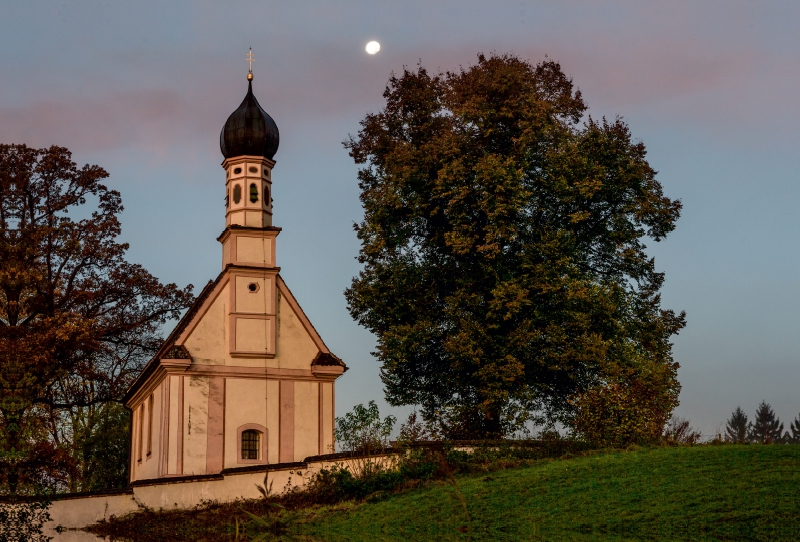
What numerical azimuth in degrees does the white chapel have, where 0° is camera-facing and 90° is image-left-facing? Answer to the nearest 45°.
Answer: approximately 0°

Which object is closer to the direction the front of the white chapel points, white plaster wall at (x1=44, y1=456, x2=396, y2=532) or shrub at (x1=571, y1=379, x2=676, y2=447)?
the white plaster wall

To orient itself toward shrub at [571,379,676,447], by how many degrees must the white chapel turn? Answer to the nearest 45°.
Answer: approximately 45° to its left

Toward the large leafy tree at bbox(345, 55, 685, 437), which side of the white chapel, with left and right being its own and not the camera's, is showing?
left

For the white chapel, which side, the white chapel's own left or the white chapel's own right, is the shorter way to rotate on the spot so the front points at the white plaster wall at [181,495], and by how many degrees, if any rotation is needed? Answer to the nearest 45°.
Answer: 0° — it already faces it

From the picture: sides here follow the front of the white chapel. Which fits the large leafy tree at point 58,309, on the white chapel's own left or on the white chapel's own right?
on the white chapel's own right
